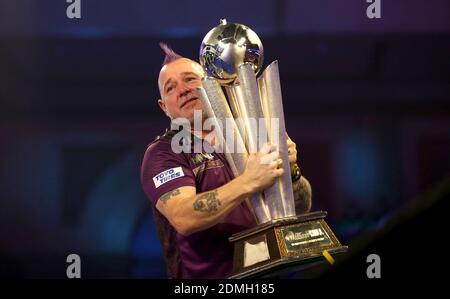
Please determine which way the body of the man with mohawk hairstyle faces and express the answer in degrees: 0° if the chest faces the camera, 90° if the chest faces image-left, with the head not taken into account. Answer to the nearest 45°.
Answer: approximately 315°
